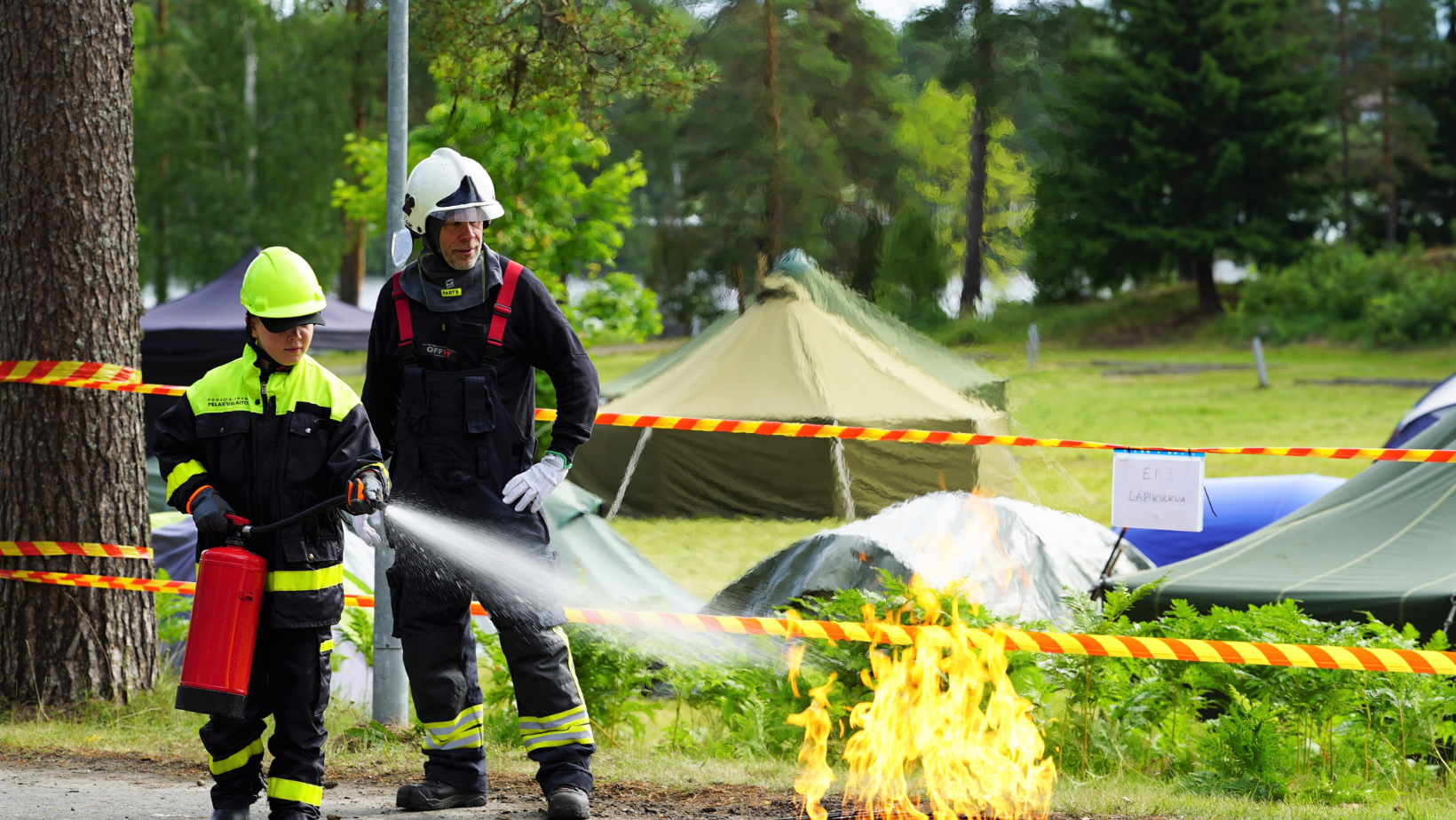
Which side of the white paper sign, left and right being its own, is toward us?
front

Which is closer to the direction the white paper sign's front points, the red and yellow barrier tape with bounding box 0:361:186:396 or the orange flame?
the orange flame

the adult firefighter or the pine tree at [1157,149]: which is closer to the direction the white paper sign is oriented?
the adult firefighter

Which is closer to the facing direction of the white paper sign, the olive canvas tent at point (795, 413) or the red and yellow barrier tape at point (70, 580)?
the red and yellow barrier tape

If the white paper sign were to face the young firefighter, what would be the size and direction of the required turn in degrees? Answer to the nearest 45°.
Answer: approximately 45° to its right

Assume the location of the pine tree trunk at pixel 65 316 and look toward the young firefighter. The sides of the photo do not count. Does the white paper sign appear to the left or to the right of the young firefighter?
left

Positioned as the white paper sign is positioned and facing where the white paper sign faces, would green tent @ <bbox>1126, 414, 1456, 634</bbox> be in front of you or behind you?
behind

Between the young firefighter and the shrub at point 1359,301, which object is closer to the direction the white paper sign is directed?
the young firefighter

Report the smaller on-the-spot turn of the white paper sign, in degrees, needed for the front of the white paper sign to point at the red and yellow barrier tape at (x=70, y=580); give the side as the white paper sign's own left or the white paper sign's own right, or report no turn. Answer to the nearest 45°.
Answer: approximately 90° to the white paper sign's own right

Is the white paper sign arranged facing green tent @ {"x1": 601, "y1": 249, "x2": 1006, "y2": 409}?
no

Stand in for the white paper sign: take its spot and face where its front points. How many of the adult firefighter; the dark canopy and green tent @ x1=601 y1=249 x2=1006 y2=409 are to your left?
0

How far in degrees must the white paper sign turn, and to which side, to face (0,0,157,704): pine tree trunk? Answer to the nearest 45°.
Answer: approximately 90° to its right

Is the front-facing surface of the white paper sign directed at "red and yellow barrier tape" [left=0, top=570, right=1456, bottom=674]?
yes

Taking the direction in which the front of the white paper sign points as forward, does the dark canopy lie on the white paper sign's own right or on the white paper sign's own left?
on the white paper sign's own right

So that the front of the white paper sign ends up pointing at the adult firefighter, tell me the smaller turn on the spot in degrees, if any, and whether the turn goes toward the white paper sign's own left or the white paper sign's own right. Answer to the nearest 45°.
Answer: approximately 45° to the white paper sign's own right

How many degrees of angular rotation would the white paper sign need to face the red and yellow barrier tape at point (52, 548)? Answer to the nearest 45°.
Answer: approximately 90° to its right

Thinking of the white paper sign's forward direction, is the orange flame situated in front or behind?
in front

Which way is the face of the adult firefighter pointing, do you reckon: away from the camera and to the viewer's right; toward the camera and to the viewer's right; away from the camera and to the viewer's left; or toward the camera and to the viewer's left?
toward the camera and to the viewer's right

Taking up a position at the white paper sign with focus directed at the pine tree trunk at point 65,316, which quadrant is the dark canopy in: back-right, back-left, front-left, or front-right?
front-right
